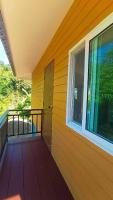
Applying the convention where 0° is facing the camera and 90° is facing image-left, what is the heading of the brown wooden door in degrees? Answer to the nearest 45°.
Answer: approximately 90°

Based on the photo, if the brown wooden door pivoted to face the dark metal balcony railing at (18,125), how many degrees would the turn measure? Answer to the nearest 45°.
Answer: approximately 45° to its right
